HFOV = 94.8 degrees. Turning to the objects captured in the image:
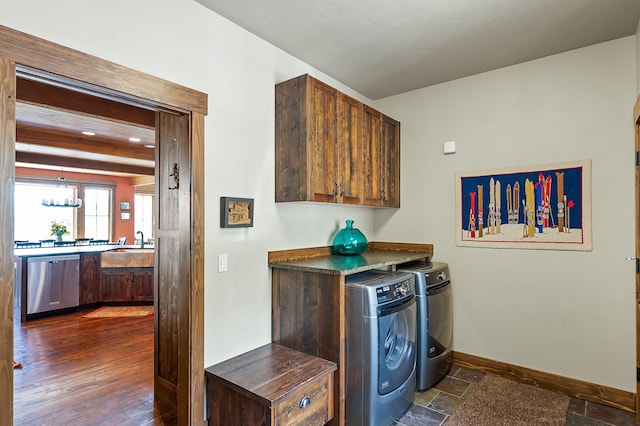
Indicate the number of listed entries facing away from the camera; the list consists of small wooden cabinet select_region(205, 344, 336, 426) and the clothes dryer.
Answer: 0

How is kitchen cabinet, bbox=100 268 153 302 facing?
toward the camera

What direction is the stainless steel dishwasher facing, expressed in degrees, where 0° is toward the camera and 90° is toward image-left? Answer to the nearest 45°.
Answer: approximately 315°

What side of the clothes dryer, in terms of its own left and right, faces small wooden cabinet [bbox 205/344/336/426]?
right

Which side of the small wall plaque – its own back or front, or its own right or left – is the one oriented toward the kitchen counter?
back

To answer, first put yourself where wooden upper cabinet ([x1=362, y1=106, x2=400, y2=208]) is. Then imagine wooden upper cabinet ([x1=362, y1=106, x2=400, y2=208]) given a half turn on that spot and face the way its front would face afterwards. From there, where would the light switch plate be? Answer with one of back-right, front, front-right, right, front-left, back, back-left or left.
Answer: left

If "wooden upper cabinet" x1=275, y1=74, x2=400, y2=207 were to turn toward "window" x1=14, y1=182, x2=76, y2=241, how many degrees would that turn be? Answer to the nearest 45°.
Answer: approximately 180°

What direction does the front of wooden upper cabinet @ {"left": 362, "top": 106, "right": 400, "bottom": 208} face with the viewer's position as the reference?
facing the viewer and to the right of the viewer

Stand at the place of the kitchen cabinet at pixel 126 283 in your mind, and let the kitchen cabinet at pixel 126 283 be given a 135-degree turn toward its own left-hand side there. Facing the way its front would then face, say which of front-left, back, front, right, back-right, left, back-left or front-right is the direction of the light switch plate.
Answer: back-right

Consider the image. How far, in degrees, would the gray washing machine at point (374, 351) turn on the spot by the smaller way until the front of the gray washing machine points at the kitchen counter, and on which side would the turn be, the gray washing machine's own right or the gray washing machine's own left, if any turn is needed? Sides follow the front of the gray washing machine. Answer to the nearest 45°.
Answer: approximately 180°

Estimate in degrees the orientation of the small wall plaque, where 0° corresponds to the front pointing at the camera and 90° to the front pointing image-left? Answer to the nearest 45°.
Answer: approximately 315°
